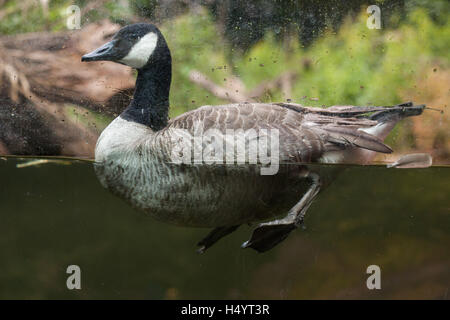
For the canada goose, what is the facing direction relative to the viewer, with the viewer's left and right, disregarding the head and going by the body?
facing to the left of the viewer
